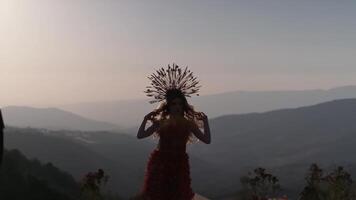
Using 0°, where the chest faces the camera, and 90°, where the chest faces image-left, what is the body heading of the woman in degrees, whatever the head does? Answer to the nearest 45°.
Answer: approximately 0°

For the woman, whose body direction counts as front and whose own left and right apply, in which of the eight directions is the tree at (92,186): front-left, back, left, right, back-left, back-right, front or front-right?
back-right
